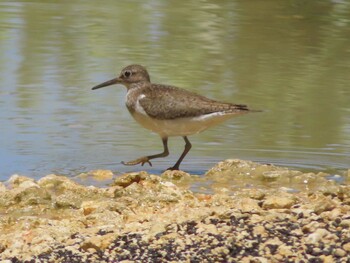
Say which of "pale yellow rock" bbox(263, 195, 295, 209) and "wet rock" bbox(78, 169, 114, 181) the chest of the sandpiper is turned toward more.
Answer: the wet rock

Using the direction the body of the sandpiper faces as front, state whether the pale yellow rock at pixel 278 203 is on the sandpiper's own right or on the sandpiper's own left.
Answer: on the sandpiper's own left

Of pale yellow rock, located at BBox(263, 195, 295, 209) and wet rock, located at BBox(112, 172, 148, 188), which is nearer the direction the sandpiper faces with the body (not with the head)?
the wet rock

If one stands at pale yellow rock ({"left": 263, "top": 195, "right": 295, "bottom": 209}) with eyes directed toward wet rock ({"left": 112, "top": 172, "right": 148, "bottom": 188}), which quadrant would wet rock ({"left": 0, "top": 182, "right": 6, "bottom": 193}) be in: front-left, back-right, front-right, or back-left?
front-left

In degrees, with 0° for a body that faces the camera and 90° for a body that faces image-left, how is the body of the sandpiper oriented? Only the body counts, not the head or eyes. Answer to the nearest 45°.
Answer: approximately 90°

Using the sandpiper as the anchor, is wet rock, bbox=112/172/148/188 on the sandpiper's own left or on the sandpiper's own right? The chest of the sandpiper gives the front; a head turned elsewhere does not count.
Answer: on the sandpiper's own left

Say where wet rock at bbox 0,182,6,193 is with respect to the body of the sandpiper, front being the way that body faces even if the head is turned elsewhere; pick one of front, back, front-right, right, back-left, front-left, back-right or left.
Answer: front-left

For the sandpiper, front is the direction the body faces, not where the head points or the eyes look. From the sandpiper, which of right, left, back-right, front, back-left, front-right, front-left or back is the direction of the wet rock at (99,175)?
front-left
